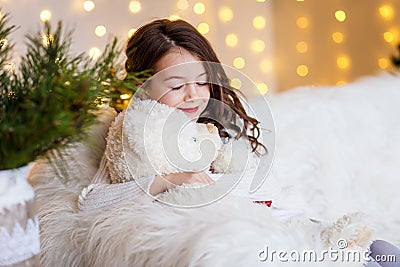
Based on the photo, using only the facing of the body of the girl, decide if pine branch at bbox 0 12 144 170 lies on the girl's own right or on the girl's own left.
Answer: on the girl's own right

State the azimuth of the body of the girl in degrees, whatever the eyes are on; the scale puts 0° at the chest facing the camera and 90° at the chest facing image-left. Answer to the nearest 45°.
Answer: approximately 315°
